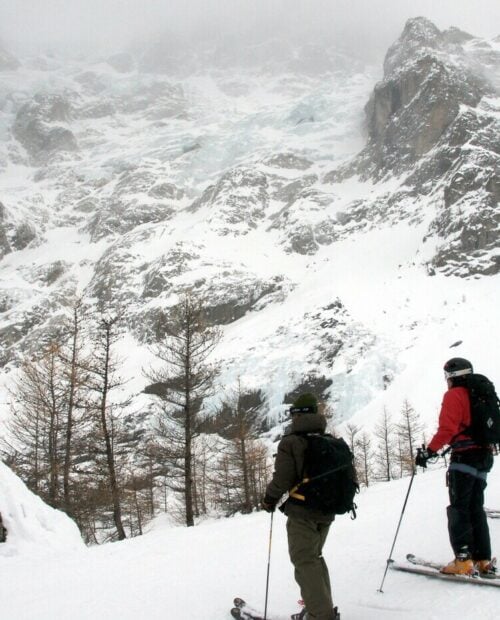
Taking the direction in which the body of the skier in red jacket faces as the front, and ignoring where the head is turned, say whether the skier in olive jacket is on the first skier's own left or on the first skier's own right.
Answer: on the first skier's own left

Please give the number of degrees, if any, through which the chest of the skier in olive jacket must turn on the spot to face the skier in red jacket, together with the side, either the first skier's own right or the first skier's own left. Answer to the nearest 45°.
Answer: approximately 90° to the first skier's own right

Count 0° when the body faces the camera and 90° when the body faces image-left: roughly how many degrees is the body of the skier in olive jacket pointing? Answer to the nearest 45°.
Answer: approximately 135°

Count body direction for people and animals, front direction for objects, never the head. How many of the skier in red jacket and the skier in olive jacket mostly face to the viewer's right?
0
